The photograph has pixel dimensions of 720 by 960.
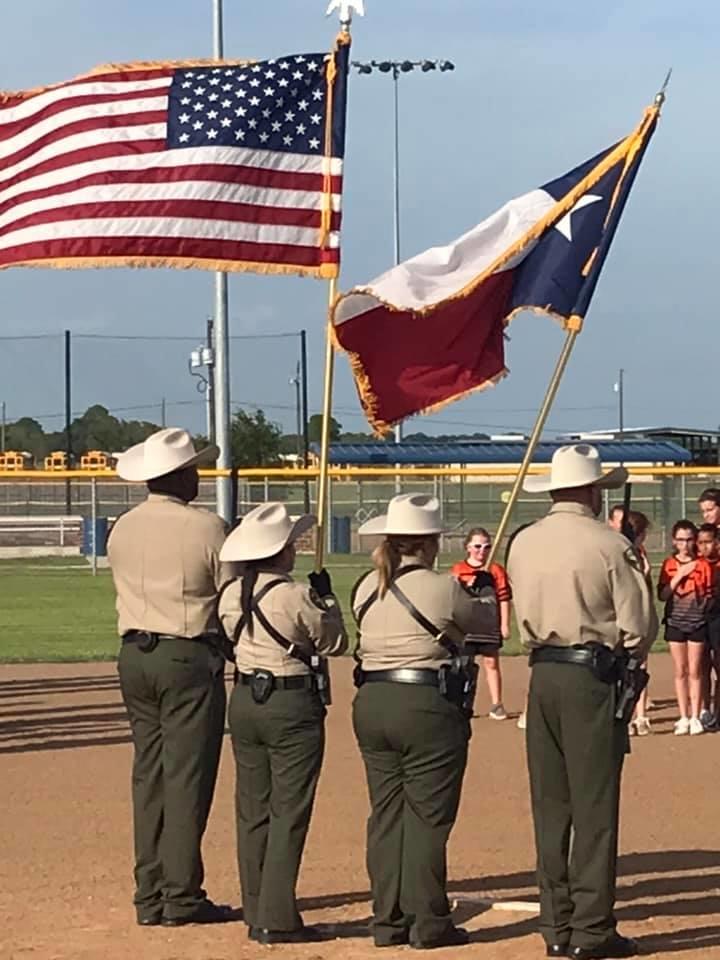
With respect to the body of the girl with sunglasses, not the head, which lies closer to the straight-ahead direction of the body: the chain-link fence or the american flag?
the american flag

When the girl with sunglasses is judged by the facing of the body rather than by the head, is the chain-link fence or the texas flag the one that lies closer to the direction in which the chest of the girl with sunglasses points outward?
the texas flag

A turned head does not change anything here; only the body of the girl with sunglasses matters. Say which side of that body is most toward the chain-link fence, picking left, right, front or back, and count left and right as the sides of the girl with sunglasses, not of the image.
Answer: back

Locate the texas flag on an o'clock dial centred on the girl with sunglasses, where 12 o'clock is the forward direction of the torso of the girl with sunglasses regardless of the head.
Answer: The texas flag is roughly at 12 o'clock from the girl with sunglasses.

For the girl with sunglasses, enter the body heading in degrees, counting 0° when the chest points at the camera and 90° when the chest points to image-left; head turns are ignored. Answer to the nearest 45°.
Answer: approximately 0°

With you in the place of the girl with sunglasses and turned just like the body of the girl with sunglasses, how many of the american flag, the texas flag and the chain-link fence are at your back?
1
